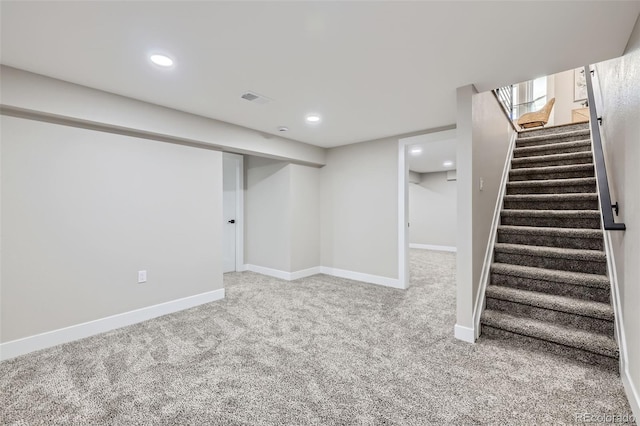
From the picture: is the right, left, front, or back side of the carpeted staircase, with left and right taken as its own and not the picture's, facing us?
front

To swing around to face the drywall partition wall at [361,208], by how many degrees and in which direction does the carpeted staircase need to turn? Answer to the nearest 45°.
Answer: approximately 90° to its right

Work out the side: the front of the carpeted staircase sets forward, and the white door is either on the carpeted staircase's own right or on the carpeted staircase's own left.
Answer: on the carpeted staircase's own right

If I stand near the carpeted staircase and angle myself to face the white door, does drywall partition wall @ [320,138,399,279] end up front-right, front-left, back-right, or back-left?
front-right

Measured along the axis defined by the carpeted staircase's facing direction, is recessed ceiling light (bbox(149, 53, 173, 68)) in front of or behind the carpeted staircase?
in front

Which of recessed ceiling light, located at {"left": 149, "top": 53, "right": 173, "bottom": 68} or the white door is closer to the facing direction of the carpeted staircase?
the recessed ceiling light

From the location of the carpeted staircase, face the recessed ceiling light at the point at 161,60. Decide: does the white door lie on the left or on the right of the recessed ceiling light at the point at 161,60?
right
